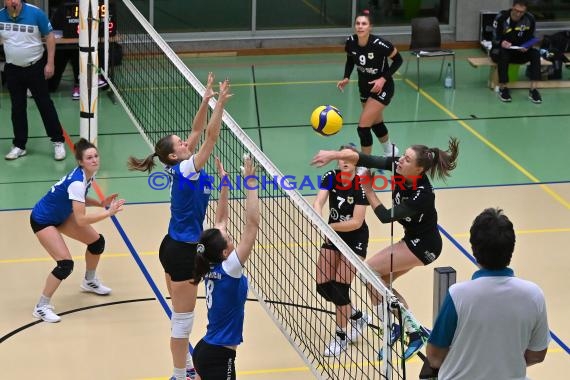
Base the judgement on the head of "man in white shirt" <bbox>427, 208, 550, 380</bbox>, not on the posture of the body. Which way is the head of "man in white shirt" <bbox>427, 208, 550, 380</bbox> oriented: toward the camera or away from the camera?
away from the camera

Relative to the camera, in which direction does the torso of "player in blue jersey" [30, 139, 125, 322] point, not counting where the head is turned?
to the viewer's right

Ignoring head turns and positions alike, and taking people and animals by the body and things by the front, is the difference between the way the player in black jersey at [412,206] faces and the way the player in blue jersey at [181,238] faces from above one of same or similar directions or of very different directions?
very different directions

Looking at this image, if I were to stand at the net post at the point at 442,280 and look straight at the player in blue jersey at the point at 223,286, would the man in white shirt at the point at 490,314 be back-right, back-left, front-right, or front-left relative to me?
back-left

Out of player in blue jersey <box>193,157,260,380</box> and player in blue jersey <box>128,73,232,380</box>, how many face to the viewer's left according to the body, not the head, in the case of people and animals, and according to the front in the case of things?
0

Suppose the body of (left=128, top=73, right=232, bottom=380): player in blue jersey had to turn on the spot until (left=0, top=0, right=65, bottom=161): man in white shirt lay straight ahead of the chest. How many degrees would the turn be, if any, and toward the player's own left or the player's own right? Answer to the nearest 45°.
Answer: approximately 90° to the player's own left

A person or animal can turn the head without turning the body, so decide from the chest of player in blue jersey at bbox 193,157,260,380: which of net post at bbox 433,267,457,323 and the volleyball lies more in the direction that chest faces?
the volleyball

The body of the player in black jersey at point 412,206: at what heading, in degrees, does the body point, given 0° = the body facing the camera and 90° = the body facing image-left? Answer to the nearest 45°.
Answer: approximately 90°

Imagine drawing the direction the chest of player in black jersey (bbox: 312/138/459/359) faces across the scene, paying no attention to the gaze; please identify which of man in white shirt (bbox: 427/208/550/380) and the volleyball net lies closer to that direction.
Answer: the volleyball net

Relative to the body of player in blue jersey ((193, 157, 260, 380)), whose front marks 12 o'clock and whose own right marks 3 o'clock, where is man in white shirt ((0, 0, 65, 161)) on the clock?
The man in white shirt is roughly at 10 o'clock from the player in blue jersey.

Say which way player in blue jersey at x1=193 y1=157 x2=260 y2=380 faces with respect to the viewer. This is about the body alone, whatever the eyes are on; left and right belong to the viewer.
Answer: facing away from the viewer and to the right of the viewer

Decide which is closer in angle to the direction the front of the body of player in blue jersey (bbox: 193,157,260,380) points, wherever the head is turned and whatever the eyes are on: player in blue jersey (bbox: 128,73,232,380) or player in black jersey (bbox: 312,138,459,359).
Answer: the player in black jersey
